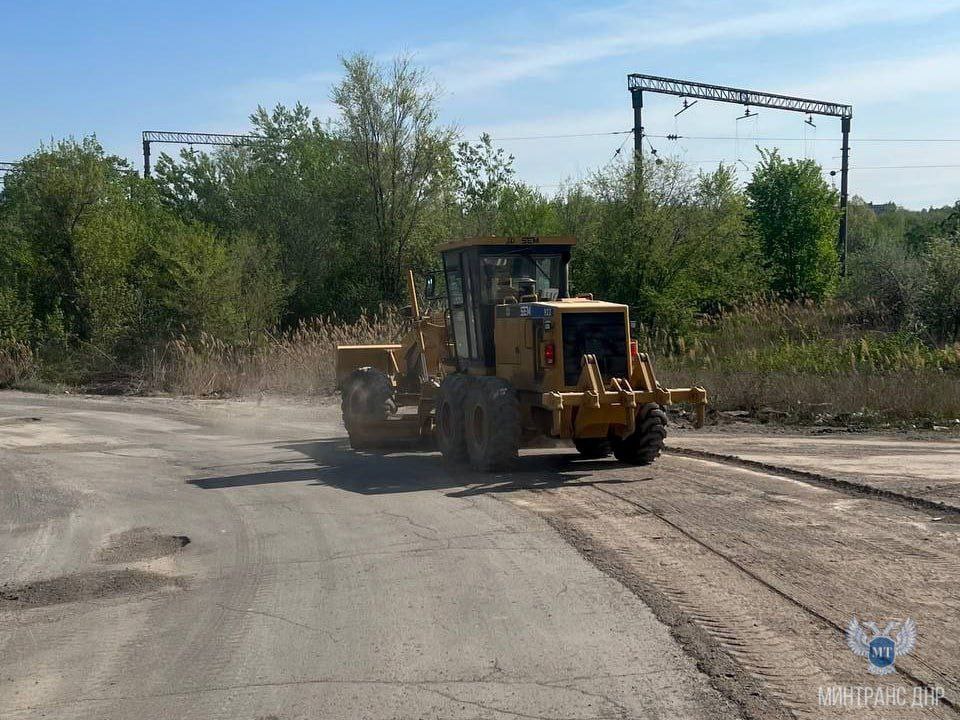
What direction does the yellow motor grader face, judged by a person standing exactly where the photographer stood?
facing away from the viewer and to the left of the viewer

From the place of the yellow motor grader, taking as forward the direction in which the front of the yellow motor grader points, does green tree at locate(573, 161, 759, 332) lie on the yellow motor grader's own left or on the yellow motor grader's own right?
on the yellow motor grader's own right

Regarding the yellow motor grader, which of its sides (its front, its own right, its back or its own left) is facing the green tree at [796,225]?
right

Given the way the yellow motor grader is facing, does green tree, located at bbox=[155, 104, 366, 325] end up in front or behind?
in front

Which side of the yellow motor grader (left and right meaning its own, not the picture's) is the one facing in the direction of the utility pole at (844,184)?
right

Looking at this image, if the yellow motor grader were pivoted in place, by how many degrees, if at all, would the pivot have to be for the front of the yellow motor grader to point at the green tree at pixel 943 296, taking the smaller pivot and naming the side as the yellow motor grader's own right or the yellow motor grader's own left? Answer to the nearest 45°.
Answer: approximately 90° to the yellow motor grader's own right

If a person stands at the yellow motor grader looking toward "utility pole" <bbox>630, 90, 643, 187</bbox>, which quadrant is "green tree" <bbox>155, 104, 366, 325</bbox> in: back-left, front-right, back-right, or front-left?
front-left

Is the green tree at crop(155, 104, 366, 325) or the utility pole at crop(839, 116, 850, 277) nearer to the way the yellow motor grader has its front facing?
the green tree

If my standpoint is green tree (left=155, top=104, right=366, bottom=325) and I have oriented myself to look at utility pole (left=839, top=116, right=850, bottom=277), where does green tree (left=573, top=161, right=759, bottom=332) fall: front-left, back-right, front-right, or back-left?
front-right

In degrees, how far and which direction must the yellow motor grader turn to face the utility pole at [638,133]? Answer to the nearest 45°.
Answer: approximately 45° to its right
